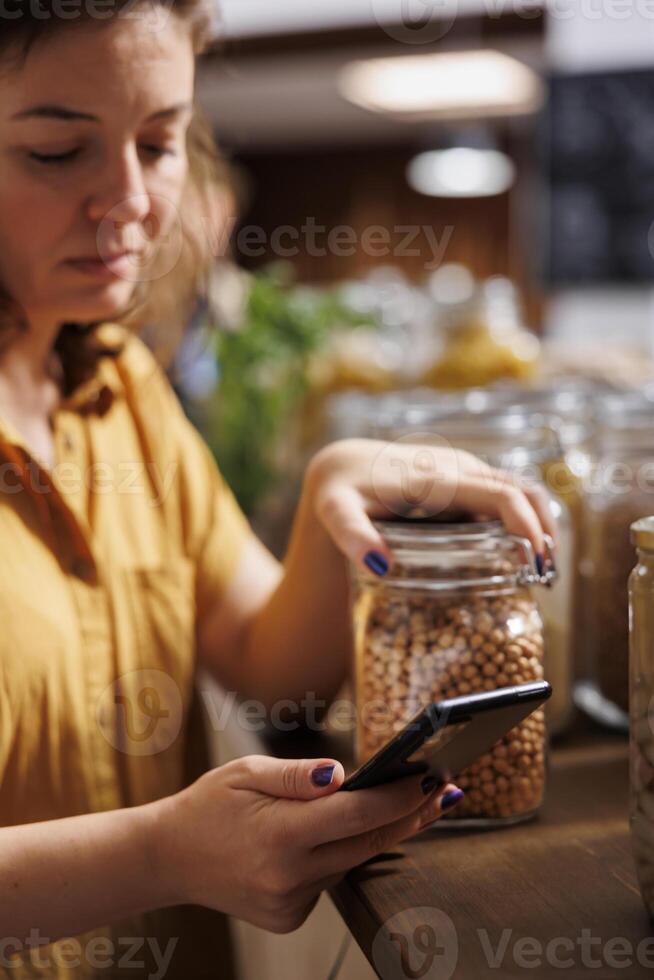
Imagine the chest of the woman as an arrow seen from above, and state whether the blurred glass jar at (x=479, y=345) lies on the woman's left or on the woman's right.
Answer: on the woman's left

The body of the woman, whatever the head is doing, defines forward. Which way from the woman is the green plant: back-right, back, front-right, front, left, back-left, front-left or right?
back-left

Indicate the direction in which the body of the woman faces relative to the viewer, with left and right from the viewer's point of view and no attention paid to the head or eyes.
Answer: facing the viewer and to the right of the viewer

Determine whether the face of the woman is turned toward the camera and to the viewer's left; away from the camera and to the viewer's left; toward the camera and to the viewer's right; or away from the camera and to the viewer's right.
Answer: toward the camera and to the viewer's right
